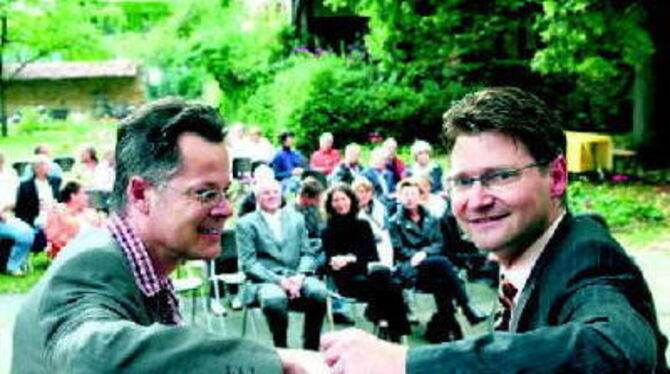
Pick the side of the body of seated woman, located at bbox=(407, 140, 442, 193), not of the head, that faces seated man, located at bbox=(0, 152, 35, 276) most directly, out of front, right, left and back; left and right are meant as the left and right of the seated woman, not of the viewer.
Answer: right

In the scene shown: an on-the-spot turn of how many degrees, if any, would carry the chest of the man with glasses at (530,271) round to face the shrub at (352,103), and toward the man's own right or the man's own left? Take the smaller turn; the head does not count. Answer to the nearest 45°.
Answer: approximately 135° to the man's own right

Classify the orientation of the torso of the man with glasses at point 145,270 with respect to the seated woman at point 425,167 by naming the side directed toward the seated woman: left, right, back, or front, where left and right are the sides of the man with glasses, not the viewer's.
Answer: left

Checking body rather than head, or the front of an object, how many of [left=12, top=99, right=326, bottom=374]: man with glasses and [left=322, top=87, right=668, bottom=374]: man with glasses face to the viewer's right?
1

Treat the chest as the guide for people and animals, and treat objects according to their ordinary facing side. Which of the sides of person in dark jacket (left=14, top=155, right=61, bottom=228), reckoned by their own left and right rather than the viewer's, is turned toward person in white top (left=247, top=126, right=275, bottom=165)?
left

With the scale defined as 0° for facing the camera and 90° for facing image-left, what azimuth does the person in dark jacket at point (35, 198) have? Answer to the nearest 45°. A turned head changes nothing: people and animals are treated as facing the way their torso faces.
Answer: approximately 315°

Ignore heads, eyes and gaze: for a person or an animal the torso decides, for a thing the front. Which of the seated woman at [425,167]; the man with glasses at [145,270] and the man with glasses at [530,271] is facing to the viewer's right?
the man with glasses at [145,270]

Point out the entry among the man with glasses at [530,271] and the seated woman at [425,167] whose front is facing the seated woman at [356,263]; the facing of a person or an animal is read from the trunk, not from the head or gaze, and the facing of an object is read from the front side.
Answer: the seated woman at [425,167]

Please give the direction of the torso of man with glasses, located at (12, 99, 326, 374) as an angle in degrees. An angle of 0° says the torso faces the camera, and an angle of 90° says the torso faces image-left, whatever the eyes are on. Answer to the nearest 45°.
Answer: approximately 270°

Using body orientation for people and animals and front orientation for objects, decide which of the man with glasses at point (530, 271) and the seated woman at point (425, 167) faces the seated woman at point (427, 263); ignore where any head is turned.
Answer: the seated woman at point (425, 167)

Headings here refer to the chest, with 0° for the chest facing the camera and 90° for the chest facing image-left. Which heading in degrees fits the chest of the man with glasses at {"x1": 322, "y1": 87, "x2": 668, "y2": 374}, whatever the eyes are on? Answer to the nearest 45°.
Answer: approximately 45°

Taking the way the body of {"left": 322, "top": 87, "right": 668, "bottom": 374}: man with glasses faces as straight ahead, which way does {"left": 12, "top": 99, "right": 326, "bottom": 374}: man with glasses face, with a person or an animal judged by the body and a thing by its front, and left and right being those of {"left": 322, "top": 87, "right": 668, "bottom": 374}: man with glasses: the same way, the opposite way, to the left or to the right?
the opposite way
